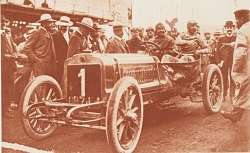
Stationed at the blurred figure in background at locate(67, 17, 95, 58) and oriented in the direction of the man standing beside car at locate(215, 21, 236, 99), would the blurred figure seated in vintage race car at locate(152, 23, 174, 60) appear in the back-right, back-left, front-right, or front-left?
front-left

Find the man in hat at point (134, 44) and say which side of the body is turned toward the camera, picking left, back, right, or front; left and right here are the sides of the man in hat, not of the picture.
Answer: front

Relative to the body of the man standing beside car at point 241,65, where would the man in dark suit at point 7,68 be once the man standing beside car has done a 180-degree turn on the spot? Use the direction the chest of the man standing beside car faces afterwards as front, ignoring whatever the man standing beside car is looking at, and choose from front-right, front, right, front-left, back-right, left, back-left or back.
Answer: back

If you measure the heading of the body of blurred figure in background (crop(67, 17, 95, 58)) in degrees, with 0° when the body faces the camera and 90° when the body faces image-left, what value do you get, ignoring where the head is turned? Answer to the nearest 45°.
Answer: approximately 315°

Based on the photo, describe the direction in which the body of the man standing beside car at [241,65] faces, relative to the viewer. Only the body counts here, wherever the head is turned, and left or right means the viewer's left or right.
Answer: facing to the left of the viewer

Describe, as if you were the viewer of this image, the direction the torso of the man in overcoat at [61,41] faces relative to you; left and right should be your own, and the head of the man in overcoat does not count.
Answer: facing the viewer and to the right of the viewer

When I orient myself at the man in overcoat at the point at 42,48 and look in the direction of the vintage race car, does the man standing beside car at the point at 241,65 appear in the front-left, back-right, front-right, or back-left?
front-left

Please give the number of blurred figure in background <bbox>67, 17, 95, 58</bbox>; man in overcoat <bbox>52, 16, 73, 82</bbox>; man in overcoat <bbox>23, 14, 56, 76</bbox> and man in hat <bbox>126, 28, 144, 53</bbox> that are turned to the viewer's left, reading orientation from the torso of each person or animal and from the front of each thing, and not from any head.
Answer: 0

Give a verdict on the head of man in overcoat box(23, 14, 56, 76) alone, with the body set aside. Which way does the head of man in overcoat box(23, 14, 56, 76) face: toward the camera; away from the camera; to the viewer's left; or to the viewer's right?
to the viewer's right

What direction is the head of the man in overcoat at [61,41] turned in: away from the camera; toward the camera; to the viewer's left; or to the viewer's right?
toward the camera
